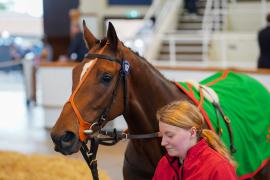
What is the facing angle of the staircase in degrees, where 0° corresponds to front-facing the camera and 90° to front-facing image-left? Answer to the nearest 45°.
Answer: approximately 0°

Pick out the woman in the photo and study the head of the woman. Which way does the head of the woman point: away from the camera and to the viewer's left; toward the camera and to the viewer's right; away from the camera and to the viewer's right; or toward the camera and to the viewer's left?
toward the camera and to the viewer's left

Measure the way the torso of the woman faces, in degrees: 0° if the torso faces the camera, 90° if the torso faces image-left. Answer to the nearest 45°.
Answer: approximately 45°

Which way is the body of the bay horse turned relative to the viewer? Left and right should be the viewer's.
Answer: facing the viewer and to the left of the viewer

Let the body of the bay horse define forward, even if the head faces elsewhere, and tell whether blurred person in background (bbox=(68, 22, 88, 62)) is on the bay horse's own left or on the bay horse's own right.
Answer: on the bay horse's own right

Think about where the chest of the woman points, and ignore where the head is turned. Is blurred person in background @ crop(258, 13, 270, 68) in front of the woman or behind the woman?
behind

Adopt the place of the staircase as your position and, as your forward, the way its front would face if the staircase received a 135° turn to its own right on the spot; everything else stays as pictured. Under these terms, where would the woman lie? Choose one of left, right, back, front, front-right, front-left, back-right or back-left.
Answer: back-left

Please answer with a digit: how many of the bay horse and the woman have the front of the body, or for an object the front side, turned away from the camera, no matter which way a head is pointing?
0

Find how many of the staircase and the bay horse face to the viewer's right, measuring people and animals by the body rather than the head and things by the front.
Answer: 0

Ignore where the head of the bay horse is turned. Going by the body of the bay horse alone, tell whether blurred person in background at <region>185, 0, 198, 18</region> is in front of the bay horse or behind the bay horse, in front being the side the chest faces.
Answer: behind
